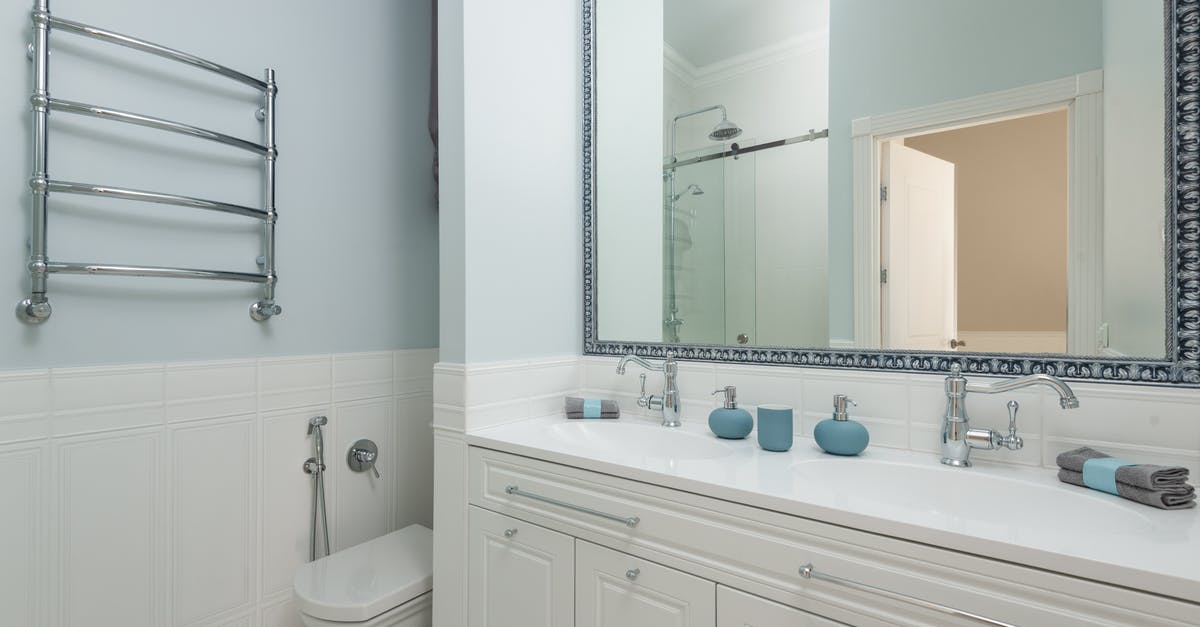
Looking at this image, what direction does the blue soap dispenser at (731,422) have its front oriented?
to the viewer's left

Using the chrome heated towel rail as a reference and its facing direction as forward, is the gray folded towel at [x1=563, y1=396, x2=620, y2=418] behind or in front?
in front

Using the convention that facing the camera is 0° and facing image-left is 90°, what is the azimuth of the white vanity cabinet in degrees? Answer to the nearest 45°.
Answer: approximately 45°
